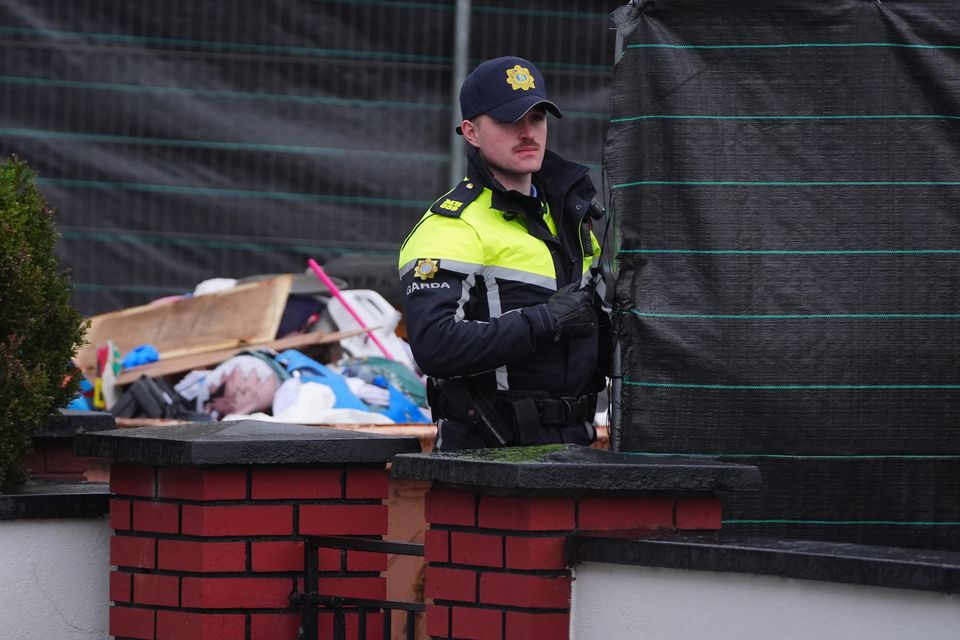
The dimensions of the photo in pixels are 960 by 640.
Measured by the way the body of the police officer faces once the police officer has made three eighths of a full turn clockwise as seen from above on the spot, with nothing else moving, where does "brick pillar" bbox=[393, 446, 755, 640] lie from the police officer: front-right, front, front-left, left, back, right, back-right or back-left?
left

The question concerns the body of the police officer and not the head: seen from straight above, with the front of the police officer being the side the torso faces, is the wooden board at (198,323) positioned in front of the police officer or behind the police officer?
behind

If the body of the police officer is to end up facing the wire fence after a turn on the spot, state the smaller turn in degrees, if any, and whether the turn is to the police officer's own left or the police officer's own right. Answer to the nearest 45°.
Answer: approximately 135° to the police officer's own left

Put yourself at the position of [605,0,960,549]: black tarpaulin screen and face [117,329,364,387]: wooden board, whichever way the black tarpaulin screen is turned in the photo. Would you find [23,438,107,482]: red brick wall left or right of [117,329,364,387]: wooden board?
left

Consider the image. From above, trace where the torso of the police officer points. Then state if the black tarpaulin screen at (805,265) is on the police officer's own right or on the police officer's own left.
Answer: on the police officer's own left
